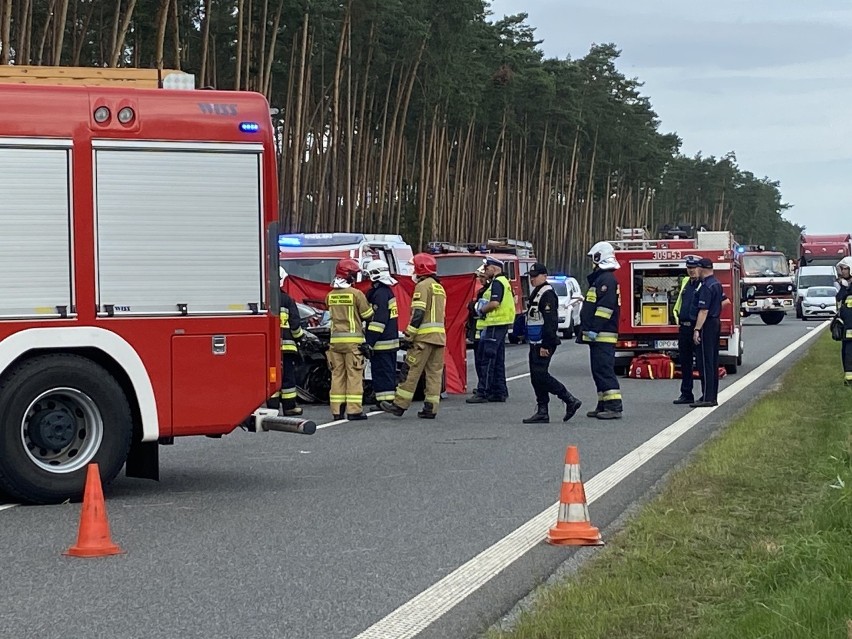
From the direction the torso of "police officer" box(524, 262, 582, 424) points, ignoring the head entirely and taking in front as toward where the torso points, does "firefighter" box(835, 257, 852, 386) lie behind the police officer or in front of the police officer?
behind

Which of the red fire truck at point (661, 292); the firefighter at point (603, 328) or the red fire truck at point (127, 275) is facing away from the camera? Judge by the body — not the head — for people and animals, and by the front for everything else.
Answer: the red fire truck at point (661, 292)

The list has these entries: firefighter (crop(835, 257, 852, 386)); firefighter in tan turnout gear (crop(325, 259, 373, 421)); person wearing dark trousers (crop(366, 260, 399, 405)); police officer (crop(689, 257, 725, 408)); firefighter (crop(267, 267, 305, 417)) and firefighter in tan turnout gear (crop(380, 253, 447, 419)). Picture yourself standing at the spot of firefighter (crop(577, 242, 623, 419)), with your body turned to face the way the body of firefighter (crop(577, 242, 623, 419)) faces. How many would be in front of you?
4

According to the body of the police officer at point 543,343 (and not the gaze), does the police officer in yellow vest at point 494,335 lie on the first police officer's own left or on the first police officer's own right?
on the first police officer's own right

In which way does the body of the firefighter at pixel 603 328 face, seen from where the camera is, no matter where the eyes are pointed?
to the viewer's left

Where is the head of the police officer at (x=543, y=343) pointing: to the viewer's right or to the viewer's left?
to the viewer's left

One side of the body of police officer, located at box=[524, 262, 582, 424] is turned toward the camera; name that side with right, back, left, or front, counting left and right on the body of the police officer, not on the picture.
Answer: left

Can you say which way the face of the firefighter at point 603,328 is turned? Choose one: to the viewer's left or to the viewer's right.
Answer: to the viewer's left

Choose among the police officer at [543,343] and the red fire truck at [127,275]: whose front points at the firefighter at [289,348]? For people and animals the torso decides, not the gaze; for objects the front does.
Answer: the police officer

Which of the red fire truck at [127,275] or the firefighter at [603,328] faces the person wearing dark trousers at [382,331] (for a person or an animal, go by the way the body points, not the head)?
the firefighter

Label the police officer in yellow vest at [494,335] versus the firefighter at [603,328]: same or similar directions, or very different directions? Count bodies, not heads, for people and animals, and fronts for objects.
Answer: same or similar directions

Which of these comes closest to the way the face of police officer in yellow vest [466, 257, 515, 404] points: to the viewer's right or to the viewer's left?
to the viewer's left

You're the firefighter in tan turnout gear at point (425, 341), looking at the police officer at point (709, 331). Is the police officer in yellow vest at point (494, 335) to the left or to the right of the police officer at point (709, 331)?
left

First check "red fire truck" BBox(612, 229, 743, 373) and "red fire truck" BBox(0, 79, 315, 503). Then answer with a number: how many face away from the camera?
1

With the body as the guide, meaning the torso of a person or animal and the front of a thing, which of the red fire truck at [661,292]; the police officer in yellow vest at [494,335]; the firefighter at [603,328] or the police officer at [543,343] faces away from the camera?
the red fire truck
